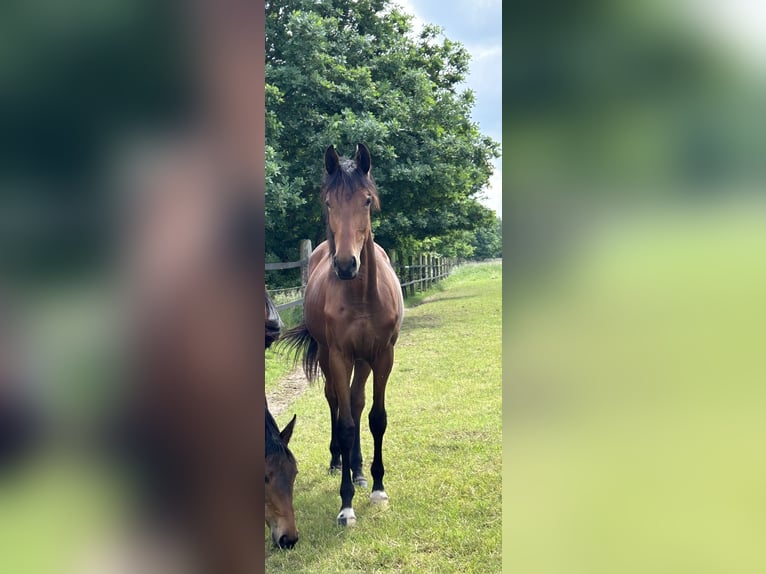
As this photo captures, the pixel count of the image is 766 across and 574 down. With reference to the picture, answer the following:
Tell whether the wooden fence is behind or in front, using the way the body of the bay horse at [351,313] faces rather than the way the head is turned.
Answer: behind

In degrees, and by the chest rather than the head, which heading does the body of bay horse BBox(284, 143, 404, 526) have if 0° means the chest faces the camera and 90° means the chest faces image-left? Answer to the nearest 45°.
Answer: approximately 0°
